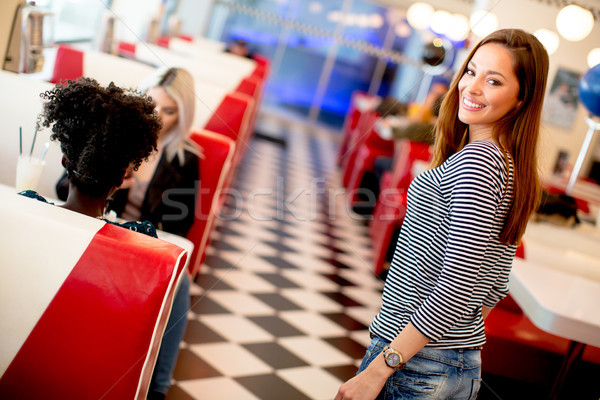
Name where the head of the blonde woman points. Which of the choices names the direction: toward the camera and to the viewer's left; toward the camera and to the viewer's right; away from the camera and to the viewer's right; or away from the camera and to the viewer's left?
toward the camera and to the viewer's left

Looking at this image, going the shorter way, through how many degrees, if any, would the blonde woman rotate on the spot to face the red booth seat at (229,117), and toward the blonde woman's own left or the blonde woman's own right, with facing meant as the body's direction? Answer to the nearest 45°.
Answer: approximately 135° to the blonde woman's own right

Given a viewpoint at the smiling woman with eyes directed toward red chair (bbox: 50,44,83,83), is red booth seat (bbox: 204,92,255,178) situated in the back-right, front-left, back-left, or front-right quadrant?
front-right

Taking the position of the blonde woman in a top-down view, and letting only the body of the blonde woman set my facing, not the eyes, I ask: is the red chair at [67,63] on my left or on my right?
on my right

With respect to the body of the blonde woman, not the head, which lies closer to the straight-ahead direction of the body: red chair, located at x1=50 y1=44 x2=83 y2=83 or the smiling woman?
the smiling woman

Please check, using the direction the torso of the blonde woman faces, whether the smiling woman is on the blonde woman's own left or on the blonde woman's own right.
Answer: on the blonde woman's own left

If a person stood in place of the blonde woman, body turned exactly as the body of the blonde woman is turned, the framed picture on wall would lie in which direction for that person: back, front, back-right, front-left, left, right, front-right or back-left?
back

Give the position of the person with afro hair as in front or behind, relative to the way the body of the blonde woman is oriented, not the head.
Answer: in front

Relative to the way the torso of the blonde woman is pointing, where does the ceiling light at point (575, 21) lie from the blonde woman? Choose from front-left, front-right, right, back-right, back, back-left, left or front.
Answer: back

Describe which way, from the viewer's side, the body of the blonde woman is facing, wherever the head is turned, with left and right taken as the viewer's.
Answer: facing the viewer and to the left of the viewer

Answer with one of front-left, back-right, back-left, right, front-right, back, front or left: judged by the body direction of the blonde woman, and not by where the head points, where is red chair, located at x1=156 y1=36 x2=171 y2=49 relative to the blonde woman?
back-right

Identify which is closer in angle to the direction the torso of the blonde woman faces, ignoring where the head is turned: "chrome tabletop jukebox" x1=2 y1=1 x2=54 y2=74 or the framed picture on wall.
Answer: the chrome tabletop jukebox

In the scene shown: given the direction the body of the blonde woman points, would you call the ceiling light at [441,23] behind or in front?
behind

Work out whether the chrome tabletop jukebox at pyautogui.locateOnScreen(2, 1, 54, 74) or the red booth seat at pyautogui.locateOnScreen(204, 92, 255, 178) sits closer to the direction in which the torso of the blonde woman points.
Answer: the chrome tabletop jukebox
